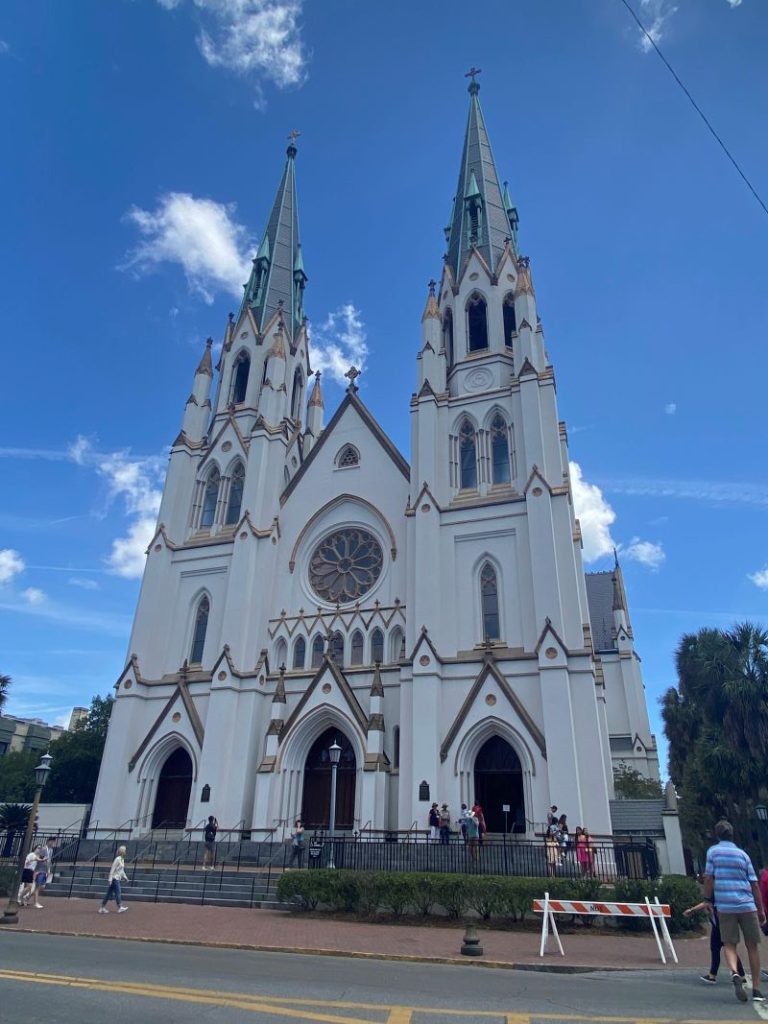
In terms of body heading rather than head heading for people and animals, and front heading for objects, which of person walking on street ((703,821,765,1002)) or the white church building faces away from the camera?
the person walking on street

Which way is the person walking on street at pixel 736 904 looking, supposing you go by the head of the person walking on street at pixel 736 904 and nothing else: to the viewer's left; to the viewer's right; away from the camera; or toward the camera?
away from the camera

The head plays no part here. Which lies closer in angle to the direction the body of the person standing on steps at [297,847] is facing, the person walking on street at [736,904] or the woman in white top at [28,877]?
the person walking on street

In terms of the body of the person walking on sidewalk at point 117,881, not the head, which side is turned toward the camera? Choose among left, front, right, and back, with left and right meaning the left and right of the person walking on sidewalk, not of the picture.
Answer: right

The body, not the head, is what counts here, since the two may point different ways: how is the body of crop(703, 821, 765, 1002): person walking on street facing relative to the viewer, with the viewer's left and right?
facing away from the viewer

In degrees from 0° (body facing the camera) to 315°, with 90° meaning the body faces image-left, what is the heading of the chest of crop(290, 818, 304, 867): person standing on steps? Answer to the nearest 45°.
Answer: approximately 0°

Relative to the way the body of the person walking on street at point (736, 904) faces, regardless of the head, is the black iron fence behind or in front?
in front

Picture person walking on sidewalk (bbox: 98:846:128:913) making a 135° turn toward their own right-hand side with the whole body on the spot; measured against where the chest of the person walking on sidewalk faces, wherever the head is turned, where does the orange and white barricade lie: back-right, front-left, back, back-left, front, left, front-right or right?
left

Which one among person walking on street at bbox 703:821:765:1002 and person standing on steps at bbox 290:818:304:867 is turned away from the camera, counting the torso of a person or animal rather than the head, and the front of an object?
the person walking on street

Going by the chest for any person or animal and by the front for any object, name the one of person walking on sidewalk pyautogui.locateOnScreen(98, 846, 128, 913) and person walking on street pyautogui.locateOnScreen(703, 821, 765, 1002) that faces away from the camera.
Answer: person walking on street pyautogui.locateOnScreen(703, 821, 765, 1002)
